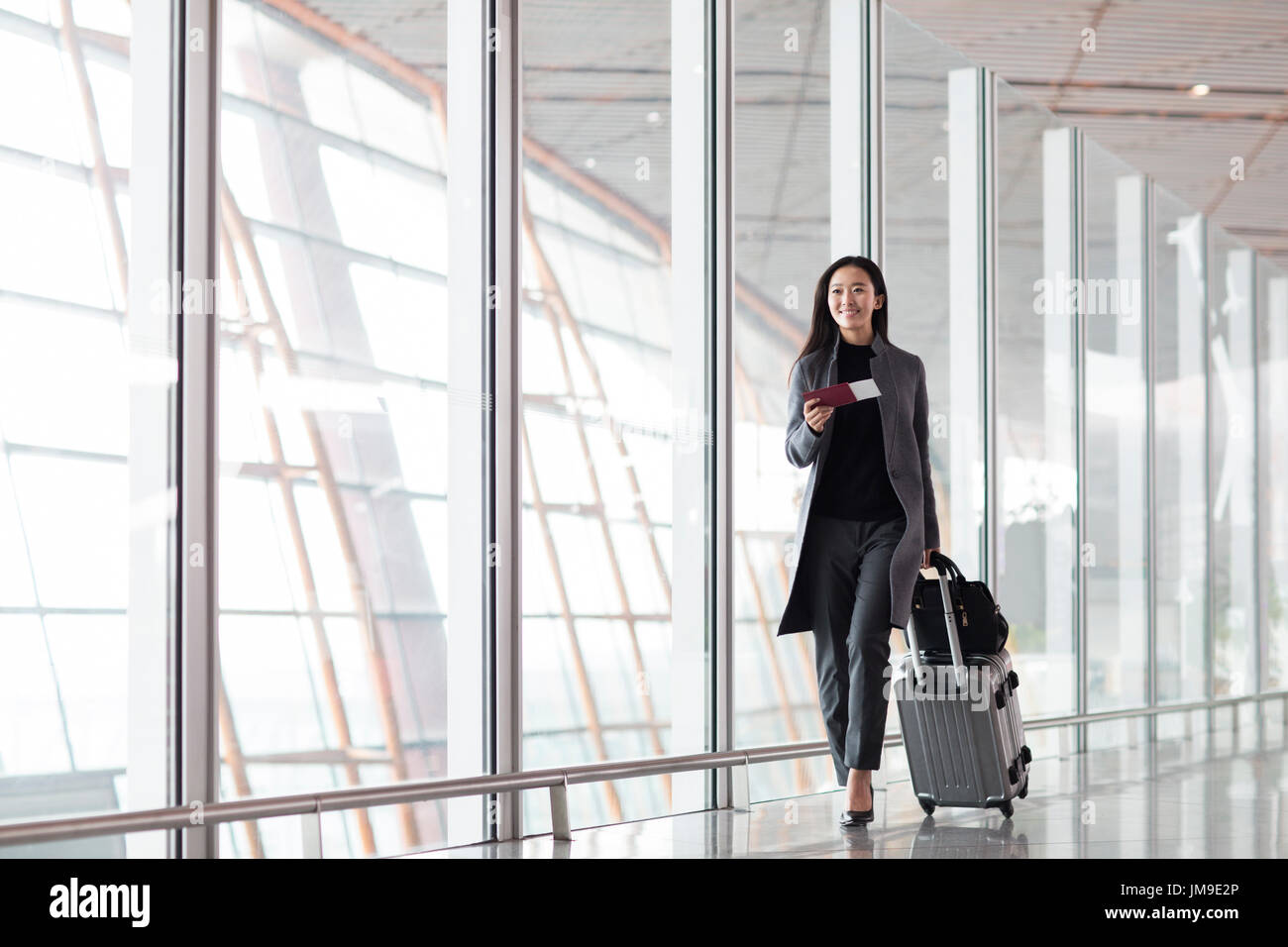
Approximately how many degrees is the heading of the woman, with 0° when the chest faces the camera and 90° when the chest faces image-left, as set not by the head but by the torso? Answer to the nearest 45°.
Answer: approximately 0°
